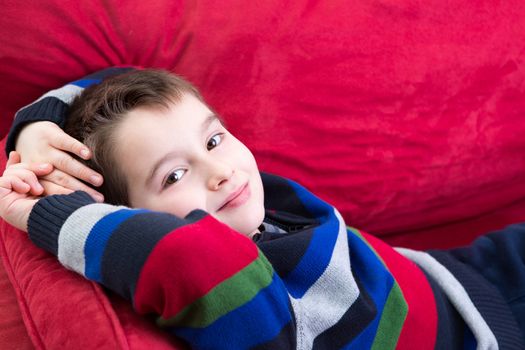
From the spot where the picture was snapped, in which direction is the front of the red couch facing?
facing the viewer
